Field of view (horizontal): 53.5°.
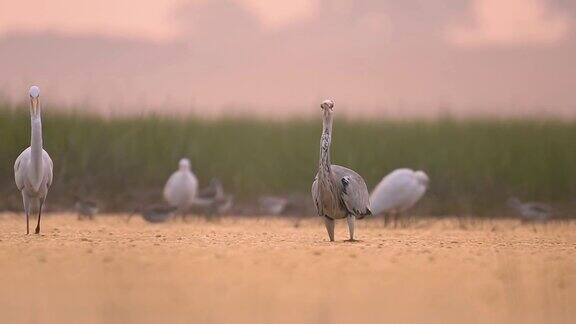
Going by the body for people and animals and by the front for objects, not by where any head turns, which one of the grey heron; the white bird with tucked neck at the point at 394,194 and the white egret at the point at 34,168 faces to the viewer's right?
the white bird with tucked neck

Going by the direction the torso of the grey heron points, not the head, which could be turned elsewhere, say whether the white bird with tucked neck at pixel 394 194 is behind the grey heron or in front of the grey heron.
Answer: behind

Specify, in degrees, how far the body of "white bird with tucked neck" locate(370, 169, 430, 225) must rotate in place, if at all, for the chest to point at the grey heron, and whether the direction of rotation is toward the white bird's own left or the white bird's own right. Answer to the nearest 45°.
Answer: approximately 90° to the white bird's own right

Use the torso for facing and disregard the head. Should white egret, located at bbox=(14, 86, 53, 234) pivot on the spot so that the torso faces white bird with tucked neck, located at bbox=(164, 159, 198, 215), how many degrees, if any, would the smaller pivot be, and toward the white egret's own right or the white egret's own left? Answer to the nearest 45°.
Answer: approximately 135° to the white egret's own left

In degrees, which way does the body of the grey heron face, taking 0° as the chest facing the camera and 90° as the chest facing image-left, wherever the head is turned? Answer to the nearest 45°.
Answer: approximately 45°

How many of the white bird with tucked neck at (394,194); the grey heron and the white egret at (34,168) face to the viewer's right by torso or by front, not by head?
1

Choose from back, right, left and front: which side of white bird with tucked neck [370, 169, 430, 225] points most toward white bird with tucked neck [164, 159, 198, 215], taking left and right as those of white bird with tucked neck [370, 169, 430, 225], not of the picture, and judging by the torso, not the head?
back

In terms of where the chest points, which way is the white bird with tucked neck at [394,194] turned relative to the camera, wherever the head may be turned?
to the viewer's right

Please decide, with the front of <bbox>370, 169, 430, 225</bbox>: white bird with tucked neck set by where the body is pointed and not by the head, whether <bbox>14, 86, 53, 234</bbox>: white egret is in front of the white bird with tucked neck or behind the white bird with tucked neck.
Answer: behind

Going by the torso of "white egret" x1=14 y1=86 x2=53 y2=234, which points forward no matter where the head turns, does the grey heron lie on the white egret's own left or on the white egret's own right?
on the white egret's own left
